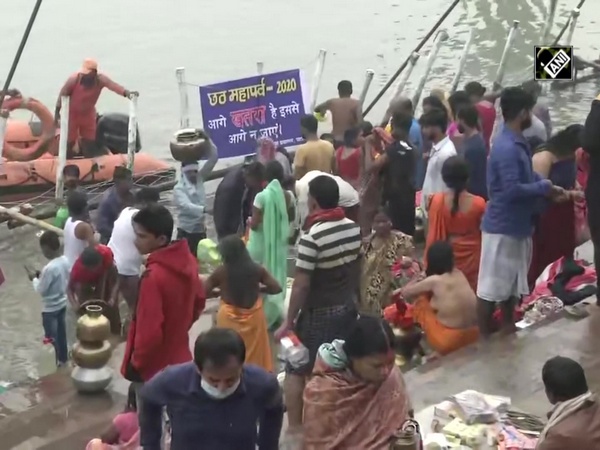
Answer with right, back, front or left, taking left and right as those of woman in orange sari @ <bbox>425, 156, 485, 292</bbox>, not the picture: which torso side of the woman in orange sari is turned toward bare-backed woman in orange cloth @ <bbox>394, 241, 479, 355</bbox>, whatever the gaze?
back

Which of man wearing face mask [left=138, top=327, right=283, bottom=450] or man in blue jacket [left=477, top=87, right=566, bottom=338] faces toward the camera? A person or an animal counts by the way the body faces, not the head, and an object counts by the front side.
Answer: the man wearing face mask

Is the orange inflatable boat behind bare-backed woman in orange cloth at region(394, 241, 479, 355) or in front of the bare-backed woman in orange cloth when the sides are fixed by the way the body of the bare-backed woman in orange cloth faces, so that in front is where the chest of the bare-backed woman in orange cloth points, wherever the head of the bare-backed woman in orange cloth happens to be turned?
in front

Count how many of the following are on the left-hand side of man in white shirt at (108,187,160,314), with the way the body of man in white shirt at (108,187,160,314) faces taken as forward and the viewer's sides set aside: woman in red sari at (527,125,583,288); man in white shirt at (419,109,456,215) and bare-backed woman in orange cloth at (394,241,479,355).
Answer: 0

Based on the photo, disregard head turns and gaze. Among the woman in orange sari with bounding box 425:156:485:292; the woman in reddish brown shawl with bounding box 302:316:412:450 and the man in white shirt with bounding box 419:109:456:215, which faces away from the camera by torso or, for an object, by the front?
the woman in orange sari

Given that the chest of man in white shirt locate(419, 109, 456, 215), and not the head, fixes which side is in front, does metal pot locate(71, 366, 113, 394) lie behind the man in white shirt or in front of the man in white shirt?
in front

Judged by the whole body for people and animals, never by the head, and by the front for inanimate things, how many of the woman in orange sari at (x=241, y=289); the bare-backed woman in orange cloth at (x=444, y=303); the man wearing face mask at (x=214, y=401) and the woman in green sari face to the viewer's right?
0

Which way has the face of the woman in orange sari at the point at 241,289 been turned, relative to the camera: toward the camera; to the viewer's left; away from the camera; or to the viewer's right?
away from the camera

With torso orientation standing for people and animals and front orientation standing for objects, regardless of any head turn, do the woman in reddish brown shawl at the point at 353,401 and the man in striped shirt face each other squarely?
no

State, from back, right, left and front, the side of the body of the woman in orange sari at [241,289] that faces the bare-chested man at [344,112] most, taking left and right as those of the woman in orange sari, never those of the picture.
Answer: front

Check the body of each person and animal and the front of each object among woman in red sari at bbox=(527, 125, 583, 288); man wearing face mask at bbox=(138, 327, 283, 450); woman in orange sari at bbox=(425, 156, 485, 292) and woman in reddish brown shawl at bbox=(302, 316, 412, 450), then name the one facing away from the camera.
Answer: the woman in orange sari

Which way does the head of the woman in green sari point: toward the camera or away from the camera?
away from the camera

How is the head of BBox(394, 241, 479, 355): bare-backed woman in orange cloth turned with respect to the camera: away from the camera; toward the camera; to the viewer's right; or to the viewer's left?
away from the camera

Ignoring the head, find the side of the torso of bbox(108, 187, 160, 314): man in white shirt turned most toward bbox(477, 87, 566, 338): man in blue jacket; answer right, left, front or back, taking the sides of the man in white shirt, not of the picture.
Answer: right

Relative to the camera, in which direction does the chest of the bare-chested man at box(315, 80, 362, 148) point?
away from the camera

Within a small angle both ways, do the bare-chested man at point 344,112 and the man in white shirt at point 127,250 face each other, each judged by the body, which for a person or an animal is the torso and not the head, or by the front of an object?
no
